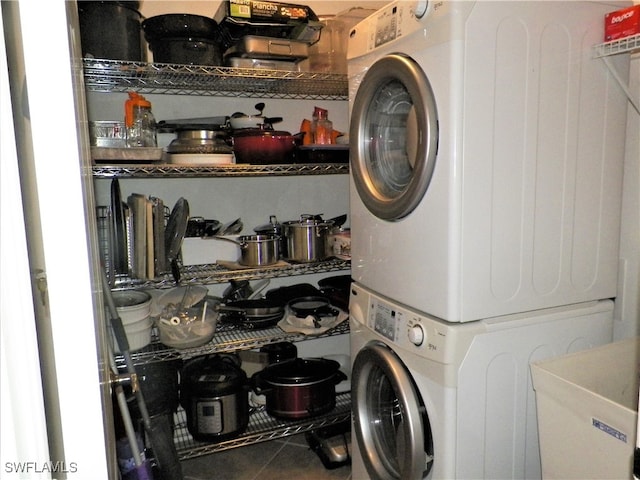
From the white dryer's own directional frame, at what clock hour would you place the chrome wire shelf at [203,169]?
The chrome wire shelf is roughly at 2 o'clock from the white dryer.

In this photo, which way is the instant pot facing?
toward the camera

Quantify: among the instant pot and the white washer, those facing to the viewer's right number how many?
0

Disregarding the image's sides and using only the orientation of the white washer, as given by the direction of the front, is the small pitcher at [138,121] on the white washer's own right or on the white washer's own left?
on the white washer's own right

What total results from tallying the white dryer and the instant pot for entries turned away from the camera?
0

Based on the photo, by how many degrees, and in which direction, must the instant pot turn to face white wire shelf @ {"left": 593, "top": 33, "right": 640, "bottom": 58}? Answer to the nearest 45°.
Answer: approximately 45° to its left

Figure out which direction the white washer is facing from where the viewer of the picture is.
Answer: facing the viewer and to the left of the viewer

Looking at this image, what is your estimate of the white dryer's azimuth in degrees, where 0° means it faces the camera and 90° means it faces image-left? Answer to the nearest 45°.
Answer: approximately 45°

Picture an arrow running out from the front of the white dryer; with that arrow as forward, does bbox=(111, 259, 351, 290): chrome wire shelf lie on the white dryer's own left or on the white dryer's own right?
on the white dryer's own right

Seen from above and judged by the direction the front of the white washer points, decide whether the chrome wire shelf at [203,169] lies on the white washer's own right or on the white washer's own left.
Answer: on the white washer's own right

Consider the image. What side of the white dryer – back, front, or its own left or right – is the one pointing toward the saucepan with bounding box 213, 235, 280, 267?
right
